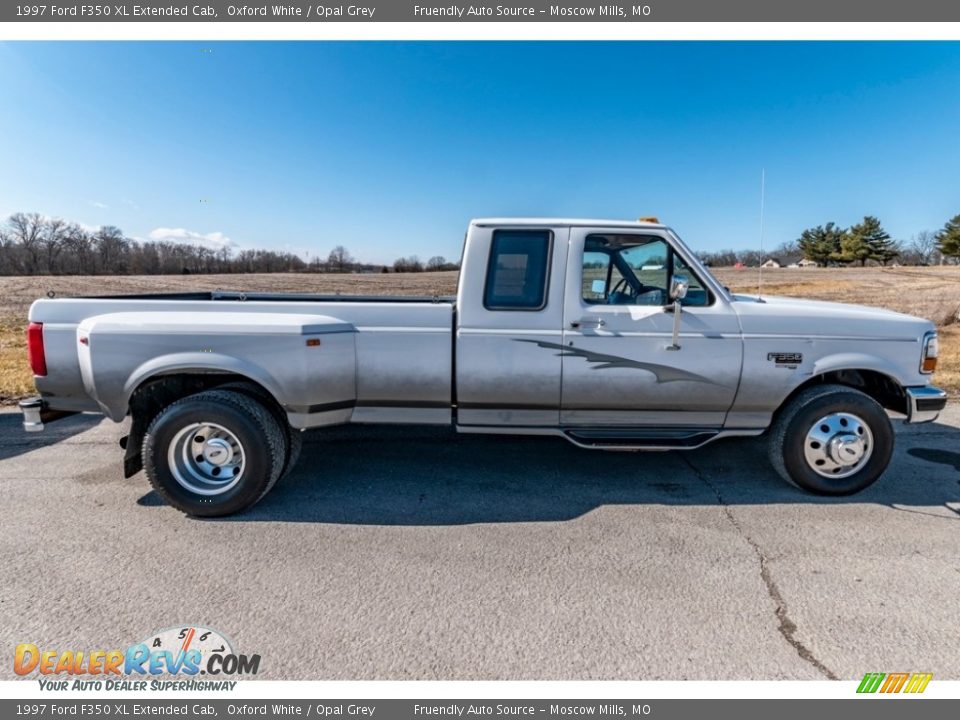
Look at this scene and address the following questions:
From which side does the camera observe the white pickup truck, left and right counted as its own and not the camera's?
right

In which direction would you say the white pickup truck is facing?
to the viewer's right
